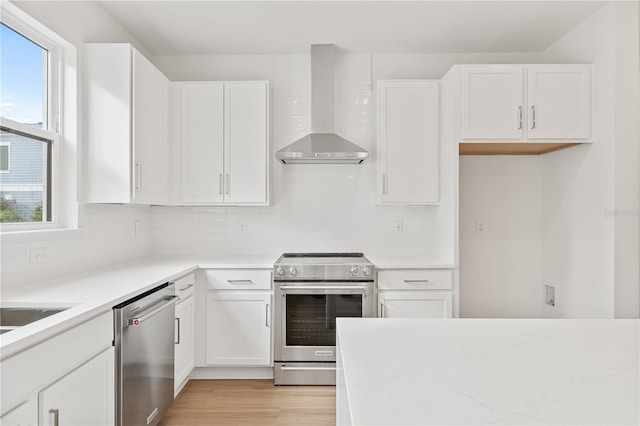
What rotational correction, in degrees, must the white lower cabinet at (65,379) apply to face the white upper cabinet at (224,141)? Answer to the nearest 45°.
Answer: approximately 90° to its left

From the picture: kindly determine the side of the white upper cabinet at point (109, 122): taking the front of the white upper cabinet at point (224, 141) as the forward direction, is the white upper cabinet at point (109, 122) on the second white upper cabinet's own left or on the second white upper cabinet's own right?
on the second white upper cabinet's own right

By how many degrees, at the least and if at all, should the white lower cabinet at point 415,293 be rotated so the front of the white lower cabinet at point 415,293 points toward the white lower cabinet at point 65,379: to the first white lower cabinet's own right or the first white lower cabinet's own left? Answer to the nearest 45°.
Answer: approximately 45° to the first white lower cabinet's own right

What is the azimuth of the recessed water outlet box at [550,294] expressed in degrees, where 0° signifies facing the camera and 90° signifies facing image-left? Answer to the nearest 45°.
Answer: approximately 45°

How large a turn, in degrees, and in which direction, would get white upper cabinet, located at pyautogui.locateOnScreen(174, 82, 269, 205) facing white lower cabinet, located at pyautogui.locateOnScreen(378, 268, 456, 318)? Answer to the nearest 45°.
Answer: approximately 45° to its left

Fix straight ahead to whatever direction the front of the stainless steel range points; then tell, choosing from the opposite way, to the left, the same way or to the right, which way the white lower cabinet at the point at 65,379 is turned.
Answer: to the left

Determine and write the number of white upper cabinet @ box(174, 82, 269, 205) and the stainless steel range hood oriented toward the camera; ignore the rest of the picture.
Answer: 2

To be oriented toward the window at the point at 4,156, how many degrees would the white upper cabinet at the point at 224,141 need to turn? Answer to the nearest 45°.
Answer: approximately 45° to its right

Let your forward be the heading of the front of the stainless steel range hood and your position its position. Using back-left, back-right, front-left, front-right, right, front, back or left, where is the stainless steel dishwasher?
front-right

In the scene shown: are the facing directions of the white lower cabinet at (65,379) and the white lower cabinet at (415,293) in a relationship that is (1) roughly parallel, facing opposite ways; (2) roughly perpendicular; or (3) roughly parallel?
roughly perpendicular
